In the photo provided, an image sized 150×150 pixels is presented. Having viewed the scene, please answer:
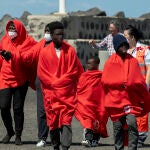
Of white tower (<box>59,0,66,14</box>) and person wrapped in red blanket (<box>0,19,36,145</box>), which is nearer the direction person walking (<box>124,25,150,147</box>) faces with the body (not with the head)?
the person wrapped in red blanket

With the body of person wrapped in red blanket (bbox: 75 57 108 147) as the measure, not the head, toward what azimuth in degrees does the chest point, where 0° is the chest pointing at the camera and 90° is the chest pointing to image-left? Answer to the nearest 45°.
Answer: approximately 45°

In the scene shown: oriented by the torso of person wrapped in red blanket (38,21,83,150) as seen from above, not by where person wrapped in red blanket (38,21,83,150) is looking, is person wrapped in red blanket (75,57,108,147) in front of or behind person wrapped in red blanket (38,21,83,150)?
behind

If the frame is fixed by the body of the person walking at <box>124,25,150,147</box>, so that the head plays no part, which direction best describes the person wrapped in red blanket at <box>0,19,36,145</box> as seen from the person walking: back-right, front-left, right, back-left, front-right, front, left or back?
front-right

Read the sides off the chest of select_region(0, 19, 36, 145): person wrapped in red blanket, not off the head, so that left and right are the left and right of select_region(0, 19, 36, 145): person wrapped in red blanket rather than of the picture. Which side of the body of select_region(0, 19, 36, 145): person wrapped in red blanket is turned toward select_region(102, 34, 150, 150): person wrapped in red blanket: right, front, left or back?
left

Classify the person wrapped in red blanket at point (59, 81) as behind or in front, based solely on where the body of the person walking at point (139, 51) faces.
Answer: in front
